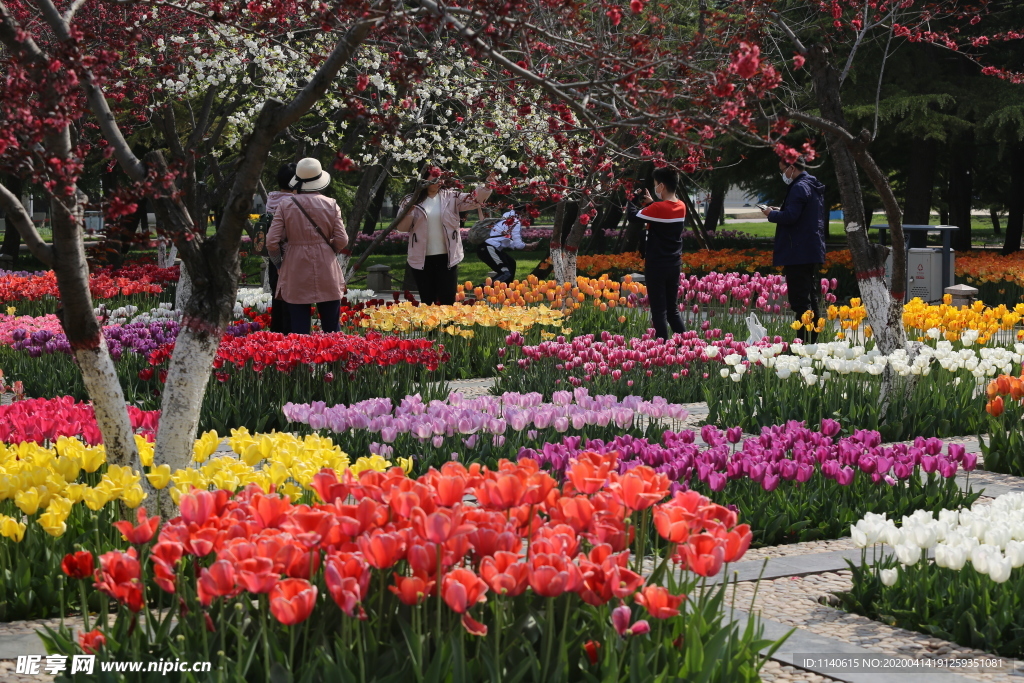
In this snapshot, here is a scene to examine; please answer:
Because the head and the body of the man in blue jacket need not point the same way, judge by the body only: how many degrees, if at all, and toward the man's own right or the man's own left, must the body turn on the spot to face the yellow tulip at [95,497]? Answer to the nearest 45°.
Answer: approximately 90° to the man's own left

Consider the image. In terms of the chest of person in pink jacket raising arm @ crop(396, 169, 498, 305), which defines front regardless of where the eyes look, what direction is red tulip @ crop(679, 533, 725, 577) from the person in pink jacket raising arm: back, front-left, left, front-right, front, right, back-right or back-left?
front

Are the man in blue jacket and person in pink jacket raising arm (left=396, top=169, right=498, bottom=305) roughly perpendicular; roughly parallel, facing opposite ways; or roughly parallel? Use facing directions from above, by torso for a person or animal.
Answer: roughly perpendicular

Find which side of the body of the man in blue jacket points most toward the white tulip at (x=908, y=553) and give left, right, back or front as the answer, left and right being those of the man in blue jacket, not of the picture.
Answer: left

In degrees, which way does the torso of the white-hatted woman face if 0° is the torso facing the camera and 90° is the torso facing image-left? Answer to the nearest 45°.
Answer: approximately 180°

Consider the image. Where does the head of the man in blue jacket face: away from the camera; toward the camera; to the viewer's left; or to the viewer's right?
to the viewer's left

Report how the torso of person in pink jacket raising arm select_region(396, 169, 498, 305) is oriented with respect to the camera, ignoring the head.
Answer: toward the camera

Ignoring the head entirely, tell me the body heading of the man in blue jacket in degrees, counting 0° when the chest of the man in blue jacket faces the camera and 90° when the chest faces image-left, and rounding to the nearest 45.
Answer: approximately 90°

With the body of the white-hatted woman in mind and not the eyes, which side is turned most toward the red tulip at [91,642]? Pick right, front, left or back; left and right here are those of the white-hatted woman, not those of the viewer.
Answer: back

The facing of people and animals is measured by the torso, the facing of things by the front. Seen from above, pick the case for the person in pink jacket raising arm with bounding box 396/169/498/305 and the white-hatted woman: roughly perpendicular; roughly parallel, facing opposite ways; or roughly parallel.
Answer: roughly parallel, facing opposite ways

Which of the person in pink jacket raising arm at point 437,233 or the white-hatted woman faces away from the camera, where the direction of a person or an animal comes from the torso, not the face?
the white-hatted woman

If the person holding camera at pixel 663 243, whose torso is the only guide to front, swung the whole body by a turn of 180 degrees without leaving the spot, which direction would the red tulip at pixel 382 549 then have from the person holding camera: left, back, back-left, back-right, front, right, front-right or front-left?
front-right

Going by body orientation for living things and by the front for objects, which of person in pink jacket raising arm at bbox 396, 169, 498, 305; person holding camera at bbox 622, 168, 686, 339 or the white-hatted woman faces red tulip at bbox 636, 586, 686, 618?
person in pink jacket raising arm at bbox 396, 169, 498, 305

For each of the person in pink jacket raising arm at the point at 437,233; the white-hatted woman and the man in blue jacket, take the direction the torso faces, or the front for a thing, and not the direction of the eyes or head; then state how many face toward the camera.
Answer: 1

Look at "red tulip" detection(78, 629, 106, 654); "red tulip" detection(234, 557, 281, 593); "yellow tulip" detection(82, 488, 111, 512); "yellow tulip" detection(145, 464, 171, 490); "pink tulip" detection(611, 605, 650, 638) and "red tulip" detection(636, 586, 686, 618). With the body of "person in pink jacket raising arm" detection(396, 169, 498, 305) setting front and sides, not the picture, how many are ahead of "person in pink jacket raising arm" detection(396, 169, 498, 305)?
6

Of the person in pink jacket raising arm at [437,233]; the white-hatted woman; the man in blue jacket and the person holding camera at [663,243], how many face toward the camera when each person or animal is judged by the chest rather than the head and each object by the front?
1

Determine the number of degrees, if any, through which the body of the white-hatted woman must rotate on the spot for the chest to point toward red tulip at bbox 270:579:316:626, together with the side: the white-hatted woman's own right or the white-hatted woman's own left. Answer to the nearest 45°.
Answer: approximately 180°

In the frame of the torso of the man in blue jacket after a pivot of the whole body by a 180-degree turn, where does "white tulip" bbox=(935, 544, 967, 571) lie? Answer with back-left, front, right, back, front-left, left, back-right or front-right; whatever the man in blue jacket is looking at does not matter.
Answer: right
